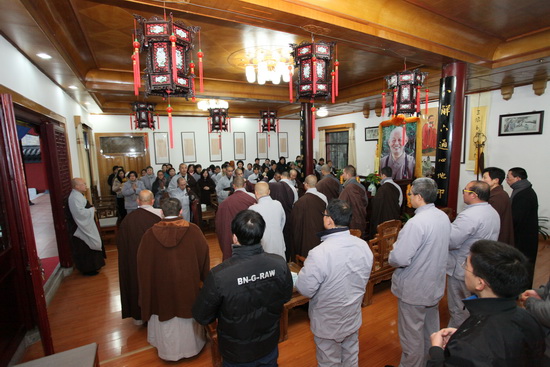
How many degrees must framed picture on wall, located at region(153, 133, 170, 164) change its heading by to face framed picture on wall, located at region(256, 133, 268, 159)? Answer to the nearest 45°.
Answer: approximately 90° to its left

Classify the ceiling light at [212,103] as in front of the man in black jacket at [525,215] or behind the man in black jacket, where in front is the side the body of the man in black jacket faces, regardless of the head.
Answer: in front

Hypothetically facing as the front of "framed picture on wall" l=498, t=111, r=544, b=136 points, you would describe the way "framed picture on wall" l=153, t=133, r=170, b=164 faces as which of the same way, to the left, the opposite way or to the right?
to the left

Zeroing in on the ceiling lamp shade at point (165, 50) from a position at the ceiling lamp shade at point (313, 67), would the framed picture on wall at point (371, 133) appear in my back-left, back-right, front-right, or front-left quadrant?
back-right

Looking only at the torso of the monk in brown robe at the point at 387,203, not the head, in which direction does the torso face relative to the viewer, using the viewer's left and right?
facing away from the viewer and to the left of the viewer

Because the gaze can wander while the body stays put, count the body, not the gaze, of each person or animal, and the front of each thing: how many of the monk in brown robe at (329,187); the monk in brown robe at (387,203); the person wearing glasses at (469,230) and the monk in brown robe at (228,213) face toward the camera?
0

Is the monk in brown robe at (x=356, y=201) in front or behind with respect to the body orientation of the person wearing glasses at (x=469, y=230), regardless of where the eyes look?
in front

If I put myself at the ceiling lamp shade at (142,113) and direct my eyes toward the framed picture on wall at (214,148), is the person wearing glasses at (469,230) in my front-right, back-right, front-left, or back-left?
back-right

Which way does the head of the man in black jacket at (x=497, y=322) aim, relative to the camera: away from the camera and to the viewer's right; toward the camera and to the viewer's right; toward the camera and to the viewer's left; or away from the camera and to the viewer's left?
away from the camera and to the viewer's left

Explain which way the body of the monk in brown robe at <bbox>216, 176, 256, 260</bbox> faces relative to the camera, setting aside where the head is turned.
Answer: away from the camera

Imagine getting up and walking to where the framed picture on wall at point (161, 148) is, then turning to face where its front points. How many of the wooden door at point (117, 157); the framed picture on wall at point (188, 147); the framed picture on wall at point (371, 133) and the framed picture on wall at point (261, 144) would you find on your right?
1

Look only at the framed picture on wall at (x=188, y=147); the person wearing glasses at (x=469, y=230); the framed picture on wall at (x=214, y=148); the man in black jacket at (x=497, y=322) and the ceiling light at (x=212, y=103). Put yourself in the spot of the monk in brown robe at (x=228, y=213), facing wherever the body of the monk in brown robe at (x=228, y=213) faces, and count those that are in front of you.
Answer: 3

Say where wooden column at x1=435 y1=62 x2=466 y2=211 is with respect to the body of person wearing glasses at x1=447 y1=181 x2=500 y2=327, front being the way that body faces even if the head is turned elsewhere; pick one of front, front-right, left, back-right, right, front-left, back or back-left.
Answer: right

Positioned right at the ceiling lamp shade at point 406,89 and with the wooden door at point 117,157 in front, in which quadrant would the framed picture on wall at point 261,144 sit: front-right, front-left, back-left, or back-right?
front-right

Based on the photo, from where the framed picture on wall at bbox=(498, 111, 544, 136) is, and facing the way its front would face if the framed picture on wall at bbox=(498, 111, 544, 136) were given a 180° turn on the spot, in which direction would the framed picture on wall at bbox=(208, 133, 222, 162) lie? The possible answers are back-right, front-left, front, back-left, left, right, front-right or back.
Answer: back-left

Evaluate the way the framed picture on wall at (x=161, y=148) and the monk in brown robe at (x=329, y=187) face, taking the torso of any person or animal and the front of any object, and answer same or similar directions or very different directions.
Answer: very different directions

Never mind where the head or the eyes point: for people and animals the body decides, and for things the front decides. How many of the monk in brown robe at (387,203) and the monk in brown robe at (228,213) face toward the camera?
0

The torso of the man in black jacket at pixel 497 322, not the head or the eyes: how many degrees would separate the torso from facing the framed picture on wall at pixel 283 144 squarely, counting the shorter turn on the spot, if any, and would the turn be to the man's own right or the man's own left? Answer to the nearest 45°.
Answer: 0° — they already face it

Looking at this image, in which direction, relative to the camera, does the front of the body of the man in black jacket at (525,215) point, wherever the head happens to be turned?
to the viewer's left

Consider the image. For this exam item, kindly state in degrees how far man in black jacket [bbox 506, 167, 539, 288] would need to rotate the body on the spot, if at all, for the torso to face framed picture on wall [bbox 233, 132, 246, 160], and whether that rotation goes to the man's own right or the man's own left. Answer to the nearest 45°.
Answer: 0° — they already face it
